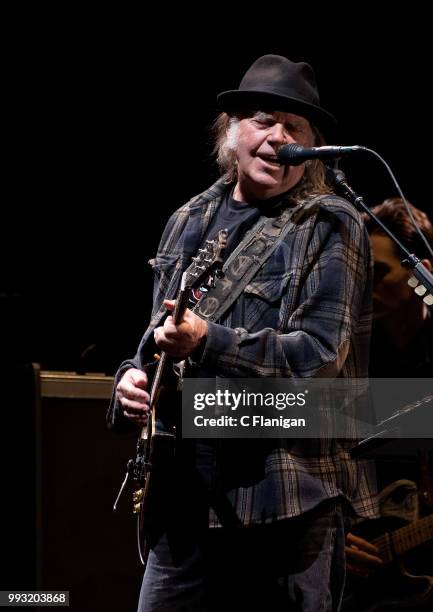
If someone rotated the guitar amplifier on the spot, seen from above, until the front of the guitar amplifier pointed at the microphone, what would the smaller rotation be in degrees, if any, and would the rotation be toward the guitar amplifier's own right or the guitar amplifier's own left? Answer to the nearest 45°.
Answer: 0° — it already faces it

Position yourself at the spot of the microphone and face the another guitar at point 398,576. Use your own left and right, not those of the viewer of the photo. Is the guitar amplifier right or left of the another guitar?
left

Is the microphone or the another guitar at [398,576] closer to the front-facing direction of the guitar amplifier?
the microphone

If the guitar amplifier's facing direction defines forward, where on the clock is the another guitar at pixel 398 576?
Another guitar is roughly at 10 o'clock from the guitar amplifier.

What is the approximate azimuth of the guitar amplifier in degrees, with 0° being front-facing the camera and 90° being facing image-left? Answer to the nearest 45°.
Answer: approximately 0°

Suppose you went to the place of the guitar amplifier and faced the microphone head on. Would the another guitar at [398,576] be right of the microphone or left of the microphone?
left
